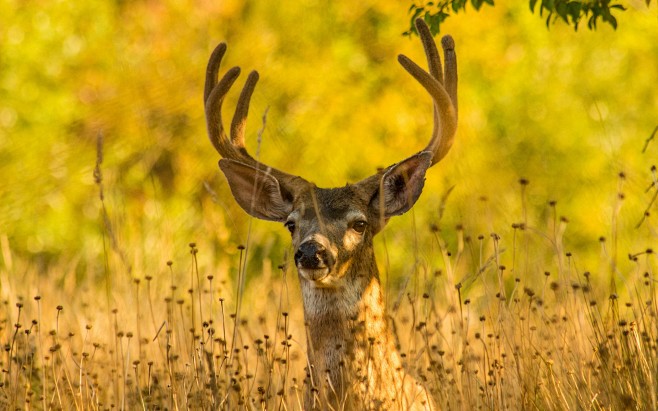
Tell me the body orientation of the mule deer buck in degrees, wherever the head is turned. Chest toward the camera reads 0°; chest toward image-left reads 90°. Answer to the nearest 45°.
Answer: approximately 45°
